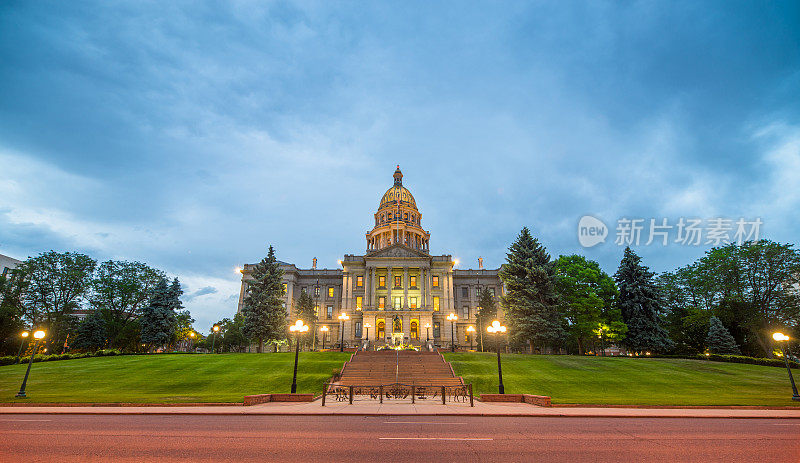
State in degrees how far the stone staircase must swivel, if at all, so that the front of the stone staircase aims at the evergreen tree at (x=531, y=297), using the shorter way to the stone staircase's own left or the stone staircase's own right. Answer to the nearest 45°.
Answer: approximately 135° to the stone staircase's own left

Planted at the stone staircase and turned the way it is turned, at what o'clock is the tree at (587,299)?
The tree is roughly at 8 o'clock from the stone staircase.

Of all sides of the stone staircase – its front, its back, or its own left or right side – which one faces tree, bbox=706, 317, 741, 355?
left

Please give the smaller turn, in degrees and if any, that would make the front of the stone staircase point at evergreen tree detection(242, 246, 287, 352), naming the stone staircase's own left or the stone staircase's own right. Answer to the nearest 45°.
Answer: approximately 135° to the stone staircase's own right

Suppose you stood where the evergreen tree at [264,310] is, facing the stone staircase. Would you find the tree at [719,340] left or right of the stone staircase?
left

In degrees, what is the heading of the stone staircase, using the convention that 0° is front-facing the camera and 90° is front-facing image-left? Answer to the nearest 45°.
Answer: approximately 0°
